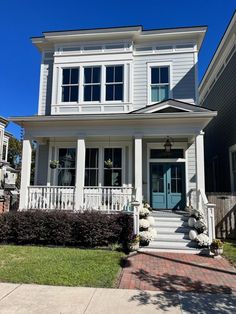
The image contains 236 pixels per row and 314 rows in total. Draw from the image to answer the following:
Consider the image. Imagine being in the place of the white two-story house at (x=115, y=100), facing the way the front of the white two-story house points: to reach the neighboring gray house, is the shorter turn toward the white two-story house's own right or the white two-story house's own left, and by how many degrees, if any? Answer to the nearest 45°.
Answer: approximately 90° to the white two-story house's own left

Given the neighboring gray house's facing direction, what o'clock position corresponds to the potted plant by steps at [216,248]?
The potted plant by steps is roughly at 12 o'clock from the neighboring gray house.

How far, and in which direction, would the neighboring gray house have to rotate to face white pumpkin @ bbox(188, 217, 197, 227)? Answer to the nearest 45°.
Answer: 0° — it already faces it

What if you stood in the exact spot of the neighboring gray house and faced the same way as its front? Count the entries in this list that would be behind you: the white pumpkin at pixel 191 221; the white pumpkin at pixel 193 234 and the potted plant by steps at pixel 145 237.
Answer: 0

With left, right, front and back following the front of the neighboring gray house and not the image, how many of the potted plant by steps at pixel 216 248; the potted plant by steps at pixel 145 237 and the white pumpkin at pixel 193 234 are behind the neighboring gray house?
0

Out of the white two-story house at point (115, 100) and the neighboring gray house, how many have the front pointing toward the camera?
2

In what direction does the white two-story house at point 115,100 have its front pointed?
toward the camera

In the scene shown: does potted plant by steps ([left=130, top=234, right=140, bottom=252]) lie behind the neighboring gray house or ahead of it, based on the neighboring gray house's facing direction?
ahead

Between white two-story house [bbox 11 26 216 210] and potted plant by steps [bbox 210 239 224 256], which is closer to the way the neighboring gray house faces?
the potted plant by steps

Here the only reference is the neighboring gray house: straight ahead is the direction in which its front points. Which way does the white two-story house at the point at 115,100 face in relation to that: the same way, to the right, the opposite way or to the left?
the same way
